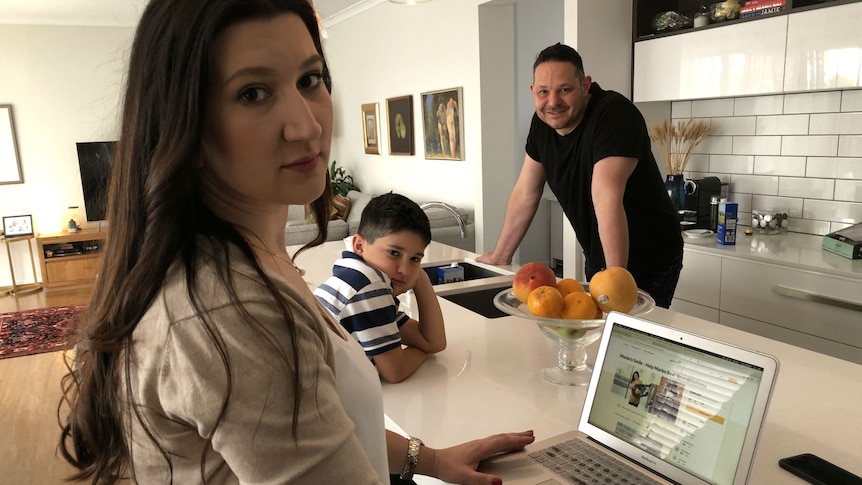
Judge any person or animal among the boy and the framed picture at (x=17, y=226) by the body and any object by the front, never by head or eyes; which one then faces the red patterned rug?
the framed picture

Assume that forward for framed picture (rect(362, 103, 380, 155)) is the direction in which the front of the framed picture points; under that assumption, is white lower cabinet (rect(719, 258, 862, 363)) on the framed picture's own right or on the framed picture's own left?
on the framed picture's own left

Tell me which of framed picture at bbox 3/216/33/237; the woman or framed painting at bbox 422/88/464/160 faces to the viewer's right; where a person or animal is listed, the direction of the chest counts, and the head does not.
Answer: the woman

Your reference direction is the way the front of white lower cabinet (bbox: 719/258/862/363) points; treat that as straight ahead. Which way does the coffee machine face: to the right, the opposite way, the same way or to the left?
the same way

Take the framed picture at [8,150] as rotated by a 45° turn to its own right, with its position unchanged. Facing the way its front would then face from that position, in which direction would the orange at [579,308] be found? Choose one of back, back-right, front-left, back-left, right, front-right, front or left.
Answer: front-left

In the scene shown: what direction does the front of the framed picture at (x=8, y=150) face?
toward the camera

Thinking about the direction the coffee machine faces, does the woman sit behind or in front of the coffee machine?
in front

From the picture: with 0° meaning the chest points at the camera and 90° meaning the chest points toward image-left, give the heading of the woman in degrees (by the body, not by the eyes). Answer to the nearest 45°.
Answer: approximately 270°

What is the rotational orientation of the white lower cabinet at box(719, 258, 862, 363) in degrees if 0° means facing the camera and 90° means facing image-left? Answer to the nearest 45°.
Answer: approximately 45°

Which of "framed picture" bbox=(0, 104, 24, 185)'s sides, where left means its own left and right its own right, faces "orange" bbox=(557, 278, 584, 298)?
front

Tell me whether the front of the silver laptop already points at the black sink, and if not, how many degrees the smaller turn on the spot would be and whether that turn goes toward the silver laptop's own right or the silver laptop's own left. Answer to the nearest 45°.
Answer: approximately 90° to the silver laptop's own right

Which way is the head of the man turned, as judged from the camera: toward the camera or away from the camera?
toward the camera

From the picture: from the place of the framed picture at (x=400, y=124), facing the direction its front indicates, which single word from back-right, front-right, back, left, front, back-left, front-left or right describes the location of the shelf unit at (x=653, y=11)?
left

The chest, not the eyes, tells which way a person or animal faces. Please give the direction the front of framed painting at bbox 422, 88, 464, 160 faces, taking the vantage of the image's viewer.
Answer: facing the viewer and to the left of the viewer

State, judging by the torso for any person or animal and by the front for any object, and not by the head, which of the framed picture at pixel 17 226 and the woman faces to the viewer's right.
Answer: the woman

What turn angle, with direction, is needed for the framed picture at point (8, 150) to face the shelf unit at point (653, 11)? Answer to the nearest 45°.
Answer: approximately 45° to its left
